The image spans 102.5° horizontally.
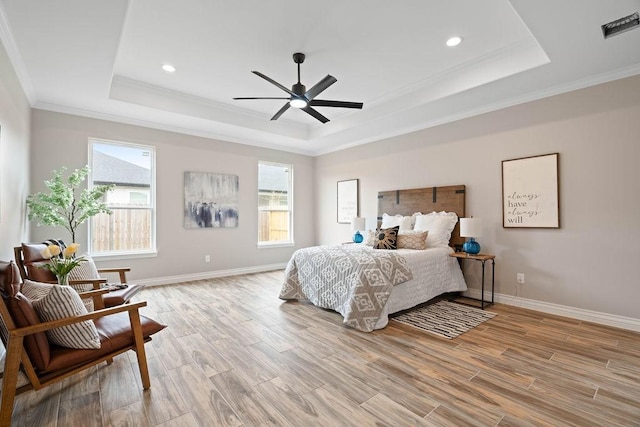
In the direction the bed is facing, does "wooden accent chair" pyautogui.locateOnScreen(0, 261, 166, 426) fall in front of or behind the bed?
in front

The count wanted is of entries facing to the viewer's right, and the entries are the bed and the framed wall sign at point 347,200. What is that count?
0

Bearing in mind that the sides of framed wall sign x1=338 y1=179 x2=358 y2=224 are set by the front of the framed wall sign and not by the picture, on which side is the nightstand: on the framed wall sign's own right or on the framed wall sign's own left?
on the framed wall sign's own left

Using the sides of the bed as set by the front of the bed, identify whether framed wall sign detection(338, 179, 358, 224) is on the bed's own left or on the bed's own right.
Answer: on the bed's own right

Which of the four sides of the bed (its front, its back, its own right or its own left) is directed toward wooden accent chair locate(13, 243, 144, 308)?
front

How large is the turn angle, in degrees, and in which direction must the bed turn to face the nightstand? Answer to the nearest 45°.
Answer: approximately 135° to its left

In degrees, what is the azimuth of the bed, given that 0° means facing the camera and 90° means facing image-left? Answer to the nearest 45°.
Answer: approximately 45°

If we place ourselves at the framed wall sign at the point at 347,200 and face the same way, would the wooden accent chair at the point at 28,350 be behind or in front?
in front

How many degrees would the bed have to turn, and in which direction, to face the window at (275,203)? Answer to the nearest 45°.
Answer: approximately 90° to its right

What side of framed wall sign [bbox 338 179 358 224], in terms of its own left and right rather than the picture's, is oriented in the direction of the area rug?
left

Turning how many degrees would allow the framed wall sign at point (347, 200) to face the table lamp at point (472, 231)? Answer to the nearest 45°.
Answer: approximately 90° to its left

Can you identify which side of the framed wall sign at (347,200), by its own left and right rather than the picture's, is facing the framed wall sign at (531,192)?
left
